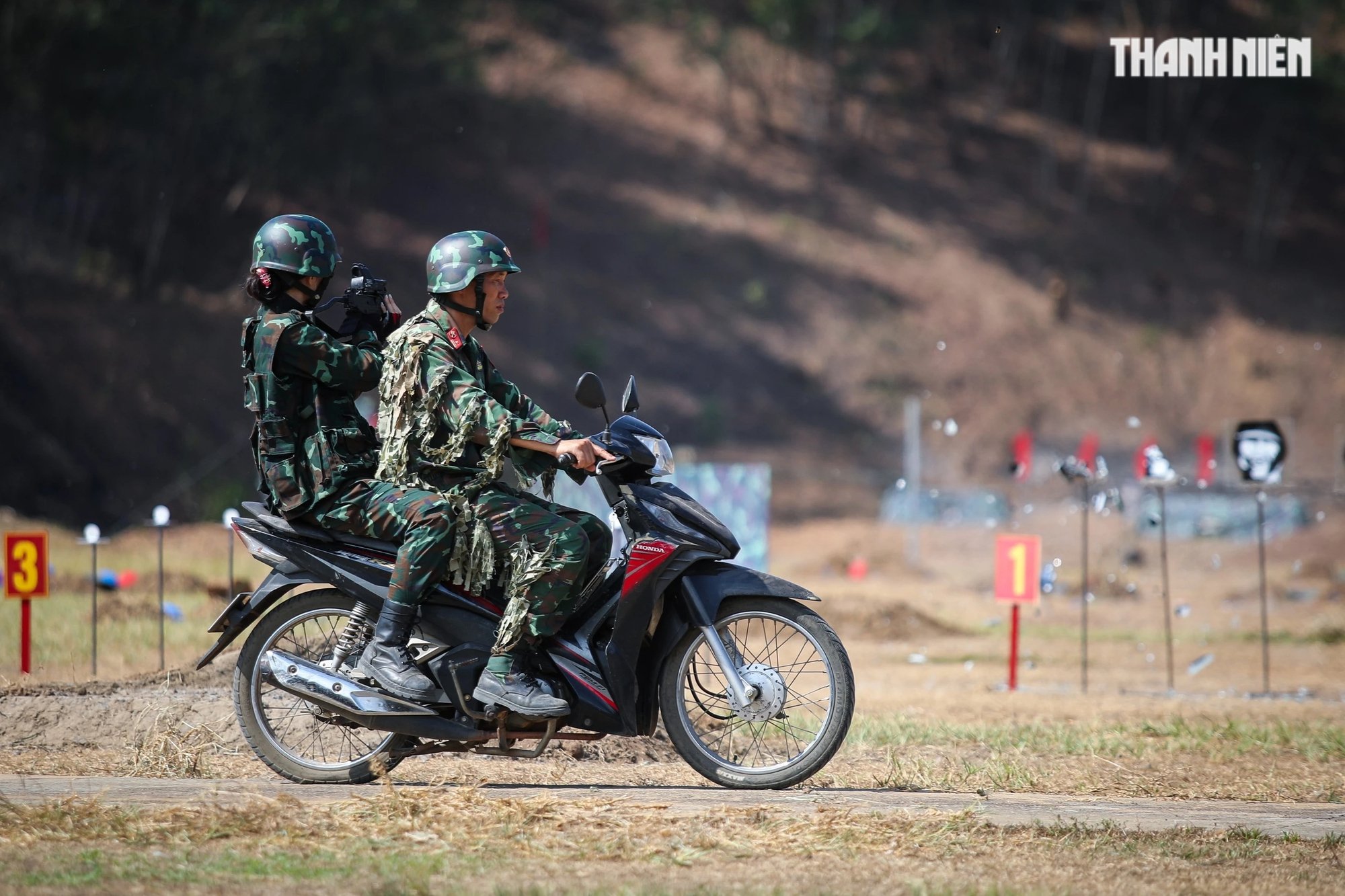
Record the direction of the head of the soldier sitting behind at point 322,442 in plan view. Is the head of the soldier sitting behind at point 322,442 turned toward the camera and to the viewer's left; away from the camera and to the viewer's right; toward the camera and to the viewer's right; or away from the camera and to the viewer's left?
away from the camera and to the viewer's right

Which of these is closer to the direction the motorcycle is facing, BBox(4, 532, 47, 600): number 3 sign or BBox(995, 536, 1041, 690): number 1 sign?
the number 1 sign

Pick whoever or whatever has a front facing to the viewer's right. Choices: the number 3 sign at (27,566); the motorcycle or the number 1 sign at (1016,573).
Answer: the motorcycle

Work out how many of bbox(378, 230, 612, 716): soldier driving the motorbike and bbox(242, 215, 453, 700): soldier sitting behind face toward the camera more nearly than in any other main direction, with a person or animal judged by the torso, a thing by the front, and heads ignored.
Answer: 0

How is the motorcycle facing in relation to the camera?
to the viewer's right

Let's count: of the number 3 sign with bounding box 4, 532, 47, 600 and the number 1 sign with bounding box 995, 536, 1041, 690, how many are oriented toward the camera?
2

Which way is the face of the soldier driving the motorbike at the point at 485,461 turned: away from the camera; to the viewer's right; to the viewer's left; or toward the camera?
to the viewer's right

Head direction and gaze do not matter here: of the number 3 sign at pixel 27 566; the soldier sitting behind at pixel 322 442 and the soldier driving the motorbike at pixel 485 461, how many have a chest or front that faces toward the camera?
1

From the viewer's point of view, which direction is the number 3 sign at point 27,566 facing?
toward the camera

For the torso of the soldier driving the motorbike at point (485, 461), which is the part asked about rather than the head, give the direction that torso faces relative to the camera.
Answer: to the viewer's right

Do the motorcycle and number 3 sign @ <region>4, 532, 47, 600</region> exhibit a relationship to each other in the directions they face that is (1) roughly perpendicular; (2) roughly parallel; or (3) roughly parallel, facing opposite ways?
roughly perpendicular

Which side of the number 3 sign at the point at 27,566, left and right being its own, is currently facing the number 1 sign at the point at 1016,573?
left

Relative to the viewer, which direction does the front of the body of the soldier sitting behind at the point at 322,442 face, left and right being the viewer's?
facing to the right of the viewer
